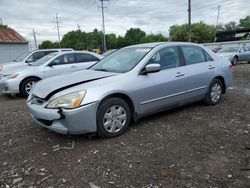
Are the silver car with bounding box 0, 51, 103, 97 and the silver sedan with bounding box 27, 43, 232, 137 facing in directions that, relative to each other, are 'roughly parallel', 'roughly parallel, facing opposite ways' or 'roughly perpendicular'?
roughly parallel

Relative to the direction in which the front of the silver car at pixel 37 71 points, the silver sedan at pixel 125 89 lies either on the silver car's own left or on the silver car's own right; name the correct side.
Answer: on the silver car's own left

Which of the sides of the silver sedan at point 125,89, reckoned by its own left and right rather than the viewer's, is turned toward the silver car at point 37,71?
right

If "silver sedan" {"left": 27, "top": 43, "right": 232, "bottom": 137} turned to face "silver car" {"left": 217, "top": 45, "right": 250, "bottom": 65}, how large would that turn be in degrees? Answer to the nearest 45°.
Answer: approximately 180°

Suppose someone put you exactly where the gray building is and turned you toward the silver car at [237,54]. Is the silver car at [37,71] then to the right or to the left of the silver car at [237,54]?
right

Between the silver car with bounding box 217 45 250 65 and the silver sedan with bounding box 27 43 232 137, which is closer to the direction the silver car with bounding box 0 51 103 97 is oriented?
the silver sedan

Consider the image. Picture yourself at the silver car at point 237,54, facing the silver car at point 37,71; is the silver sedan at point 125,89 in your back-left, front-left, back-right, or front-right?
front-left

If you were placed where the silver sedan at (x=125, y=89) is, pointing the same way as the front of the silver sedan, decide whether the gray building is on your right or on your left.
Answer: on your right

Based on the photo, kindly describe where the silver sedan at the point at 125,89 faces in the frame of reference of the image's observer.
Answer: facing the viewer and to the left of the viewer

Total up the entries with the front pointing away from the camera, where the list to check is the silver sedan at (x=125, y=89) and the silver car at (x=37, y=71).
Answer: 0

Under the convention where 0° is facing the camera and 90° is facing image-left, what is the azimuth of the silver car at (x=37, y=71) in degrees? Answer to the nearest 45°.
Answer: approximately 45°
